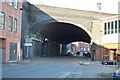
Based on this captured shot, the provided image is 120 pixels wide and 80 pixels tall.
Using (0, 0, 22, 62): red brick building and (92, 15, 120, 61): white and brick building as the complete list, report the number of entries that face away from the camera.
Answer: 0

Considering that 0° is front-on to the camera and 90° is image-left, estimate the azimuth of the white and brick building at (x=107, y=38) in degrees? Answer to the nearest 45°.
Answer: approximately 45°

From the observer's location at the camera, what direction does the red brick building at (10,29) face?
facing the viewer and to the right of the viewer

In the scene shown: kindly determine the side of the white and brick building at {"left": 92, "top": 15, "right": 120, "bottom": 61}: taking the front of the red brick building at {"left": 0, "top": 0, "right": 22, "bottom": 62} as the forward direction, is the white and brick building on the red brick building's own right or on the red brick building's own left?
on the red brick building's own left

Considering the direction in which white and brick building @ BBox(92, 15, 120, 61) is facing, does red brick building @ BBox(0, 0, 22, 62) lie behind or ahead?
ahead

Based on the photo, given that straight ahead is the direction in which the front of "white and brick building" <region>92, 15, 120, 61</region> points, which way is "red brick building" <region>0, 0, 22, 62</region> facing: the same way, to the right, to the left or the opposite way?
to the left
